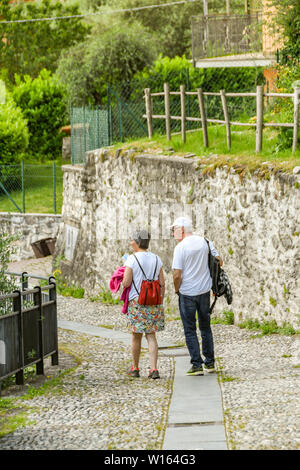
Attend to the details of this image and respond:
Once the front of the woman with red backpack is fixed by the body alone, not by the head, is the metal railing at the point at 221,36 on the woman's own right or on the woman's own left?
on the woman's own right

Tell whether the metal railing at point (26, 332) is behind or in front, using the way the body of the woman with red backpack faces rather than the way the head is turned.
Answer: in front

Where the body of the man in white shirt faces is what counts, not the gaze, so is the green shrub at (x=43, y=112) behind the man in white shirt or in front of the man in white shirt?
in front

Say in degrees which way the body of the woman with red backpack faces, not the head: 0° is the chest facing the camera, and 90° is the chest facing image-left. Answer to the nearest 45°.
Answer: approximately 135°

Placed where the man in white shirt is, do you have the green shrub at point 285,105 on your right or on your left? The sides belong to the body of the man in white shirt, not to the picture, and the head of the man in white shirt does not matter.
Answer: on your right

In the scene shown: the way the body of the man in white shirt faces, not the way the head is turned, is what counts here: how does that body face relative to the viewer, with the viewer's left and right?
facing away from the viewer and to the left of the viewer

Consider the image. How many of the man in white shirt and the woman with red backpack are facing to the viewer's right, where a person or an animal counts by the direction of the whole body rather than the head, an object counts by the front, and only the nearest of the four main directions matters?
0

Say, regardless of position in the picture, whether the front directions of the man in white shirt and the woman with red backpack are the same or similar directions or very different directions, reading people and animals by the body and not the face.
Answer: same or similar directions

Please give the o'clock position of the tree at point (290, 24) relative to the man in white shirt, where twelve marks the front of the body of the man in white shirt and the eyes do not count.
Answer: The tree is roughly at 2 o'clock from the man in white shirt.
